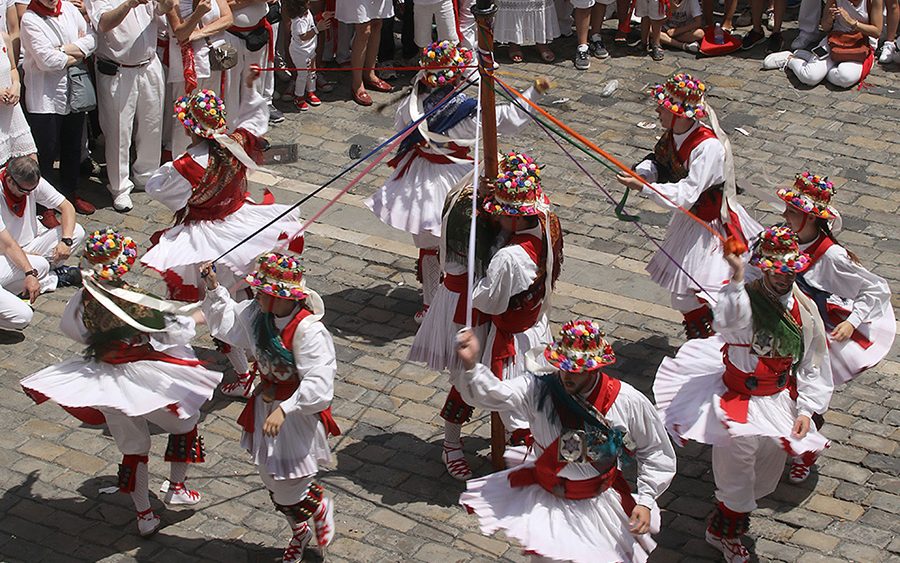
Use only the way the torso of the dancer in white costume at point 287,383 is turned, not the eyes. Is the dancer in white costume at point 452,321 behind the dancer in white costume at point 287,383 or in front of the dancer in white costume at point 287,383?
behind

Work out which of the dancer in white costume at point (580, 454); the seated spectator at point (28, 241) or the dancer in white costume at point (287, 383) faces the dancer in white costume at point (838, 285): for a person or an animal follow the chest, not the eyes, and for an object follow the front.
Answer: the seated spectator

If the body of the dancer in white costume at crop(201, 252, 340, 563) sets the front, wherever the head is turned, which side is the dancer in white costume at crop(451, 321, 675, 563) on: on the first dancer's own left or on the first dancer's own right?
on the first dancer's own left

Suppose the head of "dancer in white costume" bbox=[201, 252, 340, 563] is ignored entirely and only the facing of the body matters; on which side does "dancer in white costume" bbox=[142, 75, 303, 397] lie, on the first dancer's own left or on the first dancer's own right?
on the first dancer's own right

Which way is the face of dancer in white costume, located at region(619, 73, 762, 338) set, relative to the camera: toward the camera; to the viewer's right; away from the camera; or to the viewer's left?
to the viewer's left

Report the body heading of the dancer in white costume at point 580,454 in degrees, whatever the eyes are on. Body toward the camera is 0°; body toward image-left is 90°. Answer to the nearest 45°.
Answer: approximately 0°

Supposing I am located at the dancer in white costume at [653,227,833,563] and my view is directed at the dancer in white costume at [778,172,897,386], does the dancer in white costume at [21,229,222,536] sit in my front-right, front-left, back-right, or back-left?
back-left

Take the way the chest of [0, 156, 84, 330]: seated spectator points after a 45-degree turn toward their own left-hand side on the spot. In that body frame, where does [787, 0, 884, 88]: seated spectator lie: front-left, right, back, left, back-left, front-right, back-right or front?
front

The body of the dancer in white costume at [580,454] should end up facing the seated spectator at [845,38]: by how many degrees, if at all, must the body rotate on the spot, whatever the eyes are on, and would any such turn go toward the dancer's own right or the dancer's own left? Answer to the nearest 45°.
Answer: approximately 180°

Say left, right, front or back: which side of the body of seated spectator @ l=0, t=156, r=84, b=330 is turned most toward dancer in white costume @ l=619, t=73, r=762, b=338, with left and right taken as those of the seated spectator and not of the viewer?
front

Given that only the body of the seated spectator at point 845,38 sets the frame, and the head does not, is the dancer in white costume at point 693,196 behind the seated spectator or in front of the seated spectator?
in front

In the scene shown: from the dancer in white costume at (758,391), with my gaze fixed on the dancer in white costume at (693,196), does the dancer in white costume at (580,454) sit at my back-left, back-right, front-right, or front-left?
back-left

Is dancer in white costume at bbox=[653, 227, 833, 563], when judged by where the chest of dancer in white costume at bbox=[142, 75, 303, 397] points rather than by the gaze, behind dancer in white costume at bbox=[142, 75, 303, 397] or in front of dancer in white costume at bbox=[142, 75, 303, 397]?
behind
